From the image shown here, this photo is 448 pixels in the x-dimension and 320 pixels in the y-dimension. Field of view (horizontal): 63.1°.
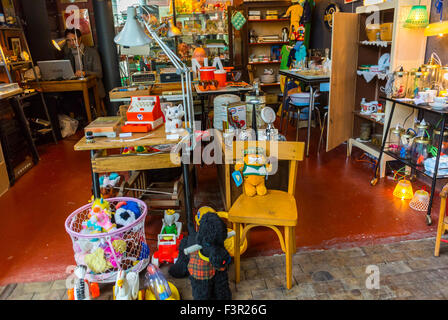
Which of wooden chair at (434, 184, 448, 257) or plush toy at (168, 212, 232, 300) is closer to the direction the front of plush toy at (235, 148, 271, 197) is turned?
the plush toy

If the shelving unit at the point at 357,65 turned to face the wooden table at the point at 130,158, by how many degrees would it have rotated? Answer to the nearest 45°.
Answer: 0° — it already faces it

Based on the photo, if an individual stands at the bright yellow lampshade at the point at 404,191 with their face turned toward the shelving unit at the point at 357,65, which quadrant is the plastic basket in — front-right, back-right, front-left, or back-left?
back-left

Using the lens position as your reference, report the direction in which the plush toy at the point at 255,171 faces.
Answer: facing the viewer

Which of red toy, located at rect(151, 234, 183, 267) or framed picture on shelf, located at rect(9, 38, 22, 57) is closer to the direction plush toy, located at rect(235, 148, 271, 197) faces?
the red toy

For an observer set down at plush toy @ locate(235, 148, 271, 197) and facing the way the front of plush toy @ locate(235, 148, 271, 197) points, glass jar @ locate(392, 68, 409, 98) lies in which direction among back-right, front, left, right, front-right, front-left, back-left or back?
back-left

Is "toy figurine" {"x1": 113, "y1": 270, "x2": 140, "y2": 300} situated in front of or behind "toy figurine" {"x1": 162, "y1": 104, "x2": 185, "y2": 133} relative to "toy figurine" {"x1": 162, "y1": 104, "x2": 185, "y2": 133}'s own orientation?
in front

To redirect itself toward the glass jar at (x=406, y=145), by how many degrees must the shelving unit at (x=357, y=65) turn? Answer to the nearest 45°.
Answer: approximately 90° to its left

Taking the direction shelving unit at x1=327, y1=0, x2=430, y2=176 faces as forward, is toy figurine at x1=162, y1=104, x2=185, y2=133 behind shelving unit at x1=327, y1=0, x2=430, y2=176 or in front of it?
in front

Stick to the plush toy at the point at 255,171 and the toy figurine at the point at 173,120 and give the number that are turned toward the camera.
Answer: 2

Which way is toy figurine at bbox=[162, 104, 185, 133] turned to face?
toward the camera

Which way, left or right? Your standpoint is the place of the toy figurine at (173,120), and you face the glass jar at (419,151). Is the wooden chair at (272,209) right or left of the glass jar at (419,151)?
right

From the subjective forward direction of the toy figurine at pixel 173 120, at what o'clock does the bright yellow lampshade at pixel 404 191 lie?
The bright yellow lampshade is roughly at 9 o'clock from the toy figurine.

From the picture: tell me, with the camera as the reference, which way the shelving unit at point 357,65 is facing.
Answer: facing the viewer and to the left of the viewer
